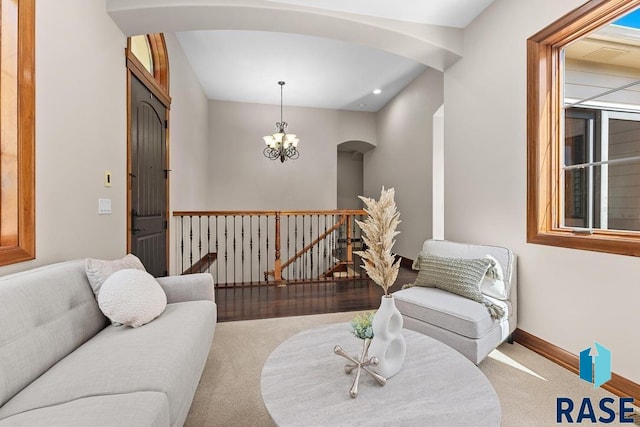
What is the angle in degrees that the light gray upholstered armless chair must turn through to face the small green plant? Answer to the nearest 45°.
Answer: approximately 45° to its left

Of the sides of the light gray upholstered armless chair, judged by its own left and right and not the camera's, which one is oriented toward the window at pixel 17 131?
front

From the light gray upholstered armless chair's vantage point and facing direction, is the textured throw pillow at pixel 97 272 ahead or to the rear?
ahead

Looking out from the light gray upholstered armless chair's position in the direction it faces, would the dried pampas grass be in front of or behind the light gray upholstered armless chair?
in front

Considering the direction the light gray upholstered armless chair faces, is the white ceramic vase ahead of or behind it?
ahead

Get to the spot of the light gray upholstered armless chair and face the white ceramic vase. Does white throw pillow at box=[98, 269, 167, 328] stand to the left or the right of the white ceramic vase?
right

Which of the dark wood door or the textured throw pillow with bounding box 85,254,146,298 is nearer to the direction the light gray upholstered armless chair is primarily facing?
the textured throw pillow

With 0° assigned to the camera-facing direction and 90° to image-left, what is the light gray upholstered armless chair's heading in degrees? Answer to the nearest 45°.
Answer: approximately 45°
